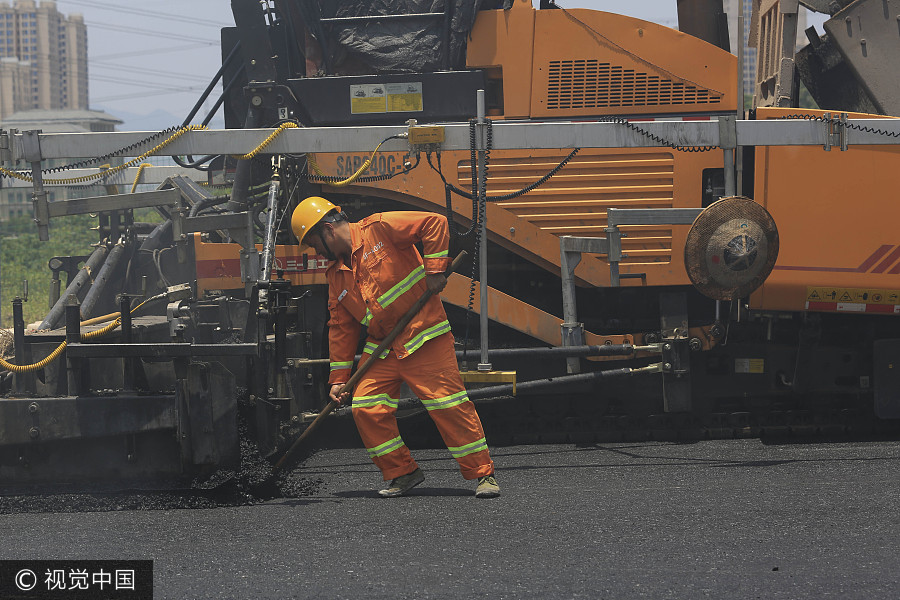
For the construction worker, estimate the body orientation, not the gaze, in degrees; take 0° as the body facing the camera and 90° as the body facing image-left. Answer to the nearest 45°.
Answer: approximately 45°

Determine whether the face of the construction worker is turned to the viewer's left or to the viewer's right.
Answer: to the viewer's left
